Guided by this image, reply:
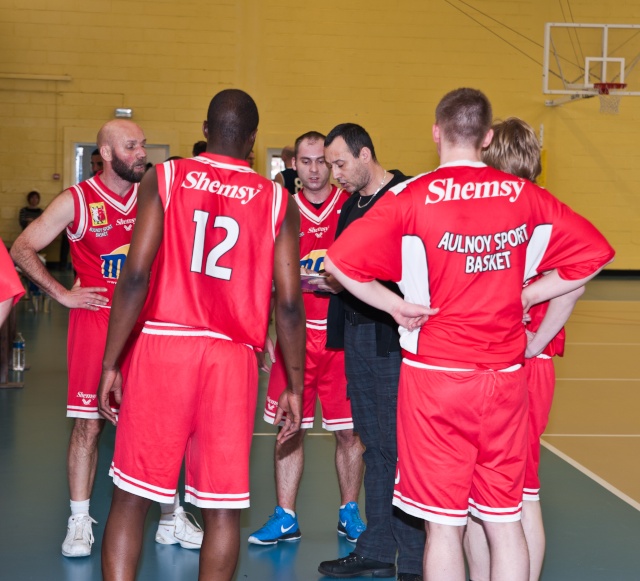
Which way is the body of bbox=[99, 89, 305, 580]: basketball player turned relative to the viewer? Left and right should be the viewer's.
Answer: facing away from the viewer

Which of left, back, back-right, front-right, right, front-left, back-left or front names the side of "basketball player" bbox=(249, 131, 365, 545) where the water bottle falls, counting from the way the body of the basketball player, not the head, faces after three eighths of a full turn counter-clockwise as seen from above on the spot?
left

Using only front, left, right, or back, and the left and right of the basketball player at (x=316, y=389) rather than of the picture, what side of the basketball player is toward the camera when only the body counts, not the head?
front

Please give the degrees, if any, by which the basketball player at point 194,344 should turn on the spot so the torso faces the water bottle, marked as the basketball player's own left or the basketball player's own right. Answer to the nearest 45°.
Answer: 0° — they already face it

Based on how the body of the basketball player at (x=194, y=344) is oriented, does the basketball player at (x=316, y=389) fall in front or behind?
in front

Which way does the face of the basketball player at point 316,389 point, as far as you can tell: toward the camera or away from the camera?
toward the camera

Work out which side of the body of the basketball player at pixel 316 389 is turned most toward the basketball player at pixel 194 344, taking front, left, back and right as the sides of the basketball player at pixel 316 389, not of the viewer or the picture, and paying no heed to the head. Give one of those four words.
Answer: front

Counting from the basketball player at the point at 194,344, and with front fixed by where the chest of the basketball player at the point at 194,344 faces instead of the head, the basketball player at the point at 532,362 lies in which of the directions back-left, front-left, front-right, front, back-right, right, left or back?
right

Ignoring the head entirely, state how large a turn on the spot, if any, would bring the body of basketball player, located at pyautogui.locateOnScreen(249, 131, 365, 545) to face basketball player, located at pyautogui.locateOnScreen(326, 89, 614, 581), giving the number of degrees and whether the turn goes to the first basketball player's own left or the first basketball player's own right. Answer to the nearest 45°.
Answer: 0° — they already face them

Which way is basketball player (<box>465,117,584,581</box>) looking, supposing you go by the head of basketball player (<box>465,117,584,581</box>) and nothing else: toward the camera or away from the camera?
away from the camera

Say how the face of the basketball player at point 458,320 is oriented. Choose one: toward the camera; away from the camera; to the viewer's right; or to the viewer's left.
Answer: away from the camera

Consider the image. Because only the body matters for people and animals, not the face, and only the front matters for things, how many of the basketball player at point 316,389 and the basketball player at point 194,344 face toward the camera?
1

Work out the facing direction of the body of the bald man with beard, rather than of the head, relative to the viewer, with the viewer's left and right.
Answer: facing the viewer and to the right of the viewer

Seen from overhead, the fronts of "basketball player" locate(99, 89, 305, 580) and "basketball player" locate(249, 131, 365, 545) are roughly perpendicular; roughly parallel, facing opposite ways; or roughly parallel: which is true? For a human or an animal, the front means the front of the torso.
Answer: roughly parallel, facing opposite ways

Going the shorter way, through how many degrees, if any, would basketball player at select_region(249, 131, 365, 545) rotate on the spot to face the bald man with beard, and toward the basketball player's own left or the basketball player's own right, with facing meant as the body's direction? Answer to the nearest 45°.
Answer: approximately 90° to the basketball player's own right

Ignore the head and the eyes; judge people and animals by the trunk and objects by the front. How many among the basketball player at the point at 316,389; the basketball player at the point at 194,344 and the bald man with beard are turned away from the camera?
1
